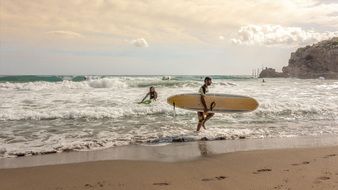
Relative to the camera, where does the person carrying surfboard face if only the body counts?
to the viewer's right
